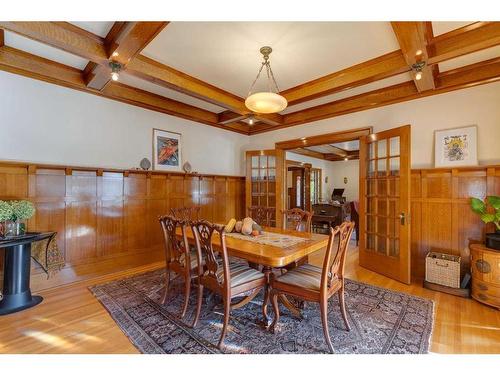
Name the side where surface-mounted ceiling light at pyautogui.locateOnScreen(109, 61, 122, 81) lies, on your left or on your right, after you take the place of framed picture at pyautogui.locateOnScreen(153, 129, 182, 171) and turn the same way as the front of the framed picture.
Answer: on your right

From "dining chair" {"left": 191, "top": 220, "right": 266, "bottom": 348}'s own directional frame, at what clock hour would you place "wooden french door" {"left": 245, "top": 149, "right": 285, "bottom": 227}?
The wooden french door is roughly at 11 o'clock from the dining chair.

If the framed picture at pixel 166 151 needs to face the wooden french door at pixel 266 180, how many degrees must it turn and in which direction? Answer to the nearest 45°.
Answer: approximately 45° to its left

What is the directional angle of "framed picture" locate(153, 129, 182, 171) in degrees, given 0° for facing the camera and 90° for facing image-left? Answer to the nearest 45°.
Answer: approximately 315°

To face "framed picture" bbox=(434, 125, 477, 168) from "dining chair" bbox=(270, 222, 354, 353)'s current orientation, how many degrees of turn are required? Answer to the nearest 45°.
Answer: approximately 90° to its right

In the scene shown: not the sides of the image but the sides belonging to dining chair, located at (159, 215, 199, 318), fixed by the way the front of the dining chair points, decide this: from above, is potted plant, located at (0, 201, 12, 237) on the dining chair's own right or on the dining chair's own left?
on the dining chair's own left

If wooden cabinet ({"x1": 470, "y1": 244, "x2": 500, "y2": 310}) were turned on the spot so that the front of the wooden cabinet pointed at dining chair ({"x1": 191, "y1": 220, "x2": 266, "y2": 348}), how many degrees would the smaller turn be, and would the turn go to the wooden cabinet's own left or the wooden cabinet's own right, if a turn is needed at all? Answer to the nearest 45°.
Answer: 0° — it already faces it

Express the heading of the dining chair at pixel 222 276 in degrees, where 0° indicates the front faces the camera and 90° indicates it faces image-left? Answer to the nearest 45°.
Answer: approximately 225°

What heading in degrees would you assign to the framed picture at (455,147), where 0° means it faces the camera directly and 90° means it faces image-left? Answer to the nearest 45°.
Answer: approximately 45°
